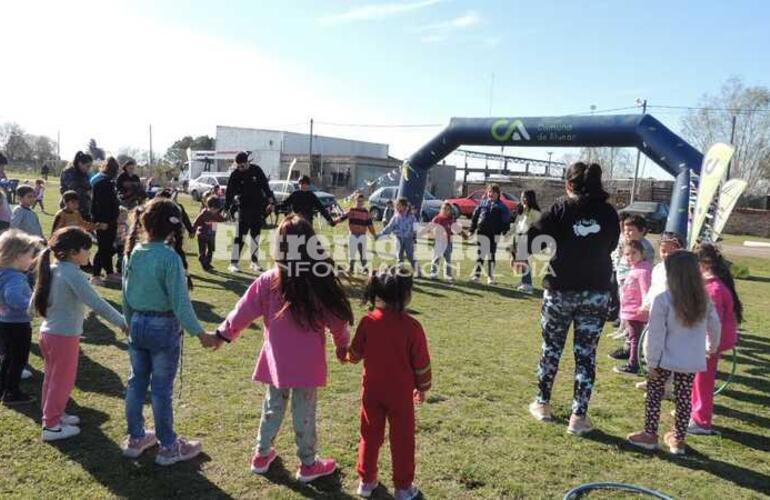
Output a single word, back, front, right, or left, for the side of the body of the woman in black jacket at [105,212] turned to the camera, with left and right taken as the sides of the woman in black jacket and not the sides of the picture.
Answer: right

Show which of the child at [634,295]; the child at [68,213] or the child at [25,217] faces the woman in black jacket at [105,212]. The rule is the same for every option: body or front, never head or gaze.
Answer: the child at [634,295]

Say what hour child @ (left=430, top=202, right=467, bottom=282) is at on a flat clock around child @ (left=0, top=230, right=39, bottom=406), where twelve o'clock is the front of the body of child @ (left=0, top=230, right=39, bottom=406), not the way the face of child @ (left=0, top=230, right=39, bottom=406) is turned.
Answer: child @ (left=430, top=202, right=467, bottom=282) is roughly at 11 o'clock from child @ (left=0, top=230, right=39, bottom=406).

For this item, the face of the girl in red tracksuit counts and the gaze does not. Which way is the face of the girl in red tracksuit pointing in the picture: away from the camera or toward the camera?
away from the camera

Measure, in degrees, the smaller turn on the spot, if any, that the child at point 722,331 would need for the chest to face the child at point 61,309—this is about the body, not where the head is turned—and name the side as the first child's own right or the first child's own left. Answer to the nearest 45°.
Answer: approximately 45° to the first child's own left

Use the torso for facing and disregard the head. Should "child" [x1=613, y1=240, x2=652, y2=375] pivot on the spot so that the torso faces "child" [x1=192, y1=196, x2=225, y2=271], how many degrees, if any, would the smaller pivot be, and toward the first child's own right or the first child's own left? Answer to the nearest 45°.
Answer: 0° — they already face them

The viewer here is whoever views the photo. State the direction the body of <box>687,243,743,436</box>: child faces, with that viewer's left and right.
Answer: facing to the left of the viewer

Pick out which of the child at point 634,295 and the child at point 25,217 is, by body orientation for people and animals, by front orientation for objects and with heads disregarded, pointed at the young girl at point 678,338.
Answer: the child at point 25,217

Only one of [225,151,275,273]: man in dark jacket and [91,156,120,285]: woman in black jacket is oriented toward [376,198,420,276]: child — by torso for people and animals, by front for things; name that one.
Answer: the woman in black jacket

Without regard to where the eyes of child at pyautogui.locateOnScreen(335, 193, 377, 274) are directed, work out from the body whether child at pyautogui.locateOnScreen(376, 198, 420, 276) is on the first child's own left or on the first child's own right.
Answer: on the first child's own left

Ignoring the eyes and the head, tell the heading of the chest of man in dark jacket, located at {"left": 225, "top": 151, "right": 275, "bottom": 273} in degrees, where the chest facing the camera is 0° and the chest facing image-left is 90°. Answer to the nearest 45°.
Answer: approximately 0°

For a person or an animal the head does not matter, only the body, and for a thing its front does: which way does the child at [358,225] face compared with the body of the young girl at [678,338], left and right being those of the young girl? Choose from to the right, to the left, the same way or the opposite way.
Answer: the opposite way
